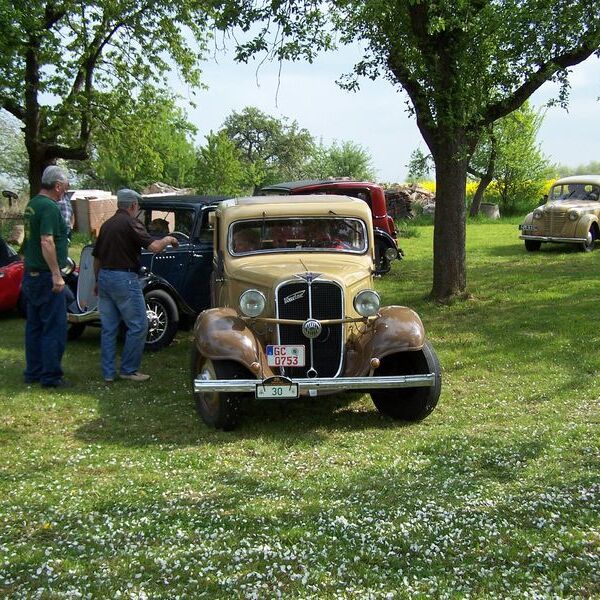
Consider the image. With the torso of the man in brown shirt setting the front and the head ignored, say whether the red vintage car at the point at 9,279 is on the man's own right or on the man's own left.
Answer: on the man's own left

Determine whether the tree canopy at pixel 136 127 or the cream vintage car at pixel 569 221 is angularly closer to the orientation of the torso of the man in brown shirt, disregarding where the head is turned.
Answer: the cream vintage car

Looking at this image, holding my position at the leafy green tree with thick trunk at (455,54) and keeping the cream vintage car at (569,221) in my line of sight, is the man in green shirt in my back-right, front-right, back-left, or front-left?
back-left

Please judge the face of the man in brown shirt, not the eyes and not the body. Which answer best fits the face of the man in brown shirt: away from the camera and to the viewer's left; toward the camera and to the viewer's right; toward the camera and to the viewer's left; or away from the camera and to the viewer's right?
away from the camera and to the viewer's right

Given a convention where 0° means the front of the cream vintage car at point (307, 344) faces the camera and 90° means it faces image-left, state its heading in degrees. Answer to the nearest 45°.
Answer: approximately 0°

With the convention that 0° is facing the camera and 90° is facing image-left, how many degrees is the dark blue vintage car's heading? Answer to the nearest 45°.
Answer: approximately 45°

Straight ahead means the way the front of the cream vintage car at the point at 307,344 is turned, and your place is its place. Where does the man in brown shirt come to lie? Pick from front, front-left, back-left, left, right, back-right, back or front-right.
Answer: back-right

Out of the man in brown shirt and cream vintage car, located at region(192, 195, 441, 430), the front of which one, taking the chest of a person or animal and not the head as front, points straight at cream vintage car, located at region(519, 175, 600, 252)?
the man in brown shirt

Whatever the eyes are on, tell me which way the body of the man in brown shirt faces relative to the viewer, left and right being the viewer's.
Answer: facing away from the viewer and to the right of the viewer

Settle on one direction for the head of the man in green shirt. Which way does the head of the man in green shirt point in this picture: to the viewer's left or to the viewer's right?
to the viewer's right

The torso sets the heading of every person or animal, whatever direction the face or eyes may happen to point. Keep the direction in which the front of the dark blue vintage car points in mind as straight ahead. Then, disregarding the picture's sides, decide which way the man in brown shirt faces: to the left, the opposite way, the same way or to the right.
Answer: the opposite way

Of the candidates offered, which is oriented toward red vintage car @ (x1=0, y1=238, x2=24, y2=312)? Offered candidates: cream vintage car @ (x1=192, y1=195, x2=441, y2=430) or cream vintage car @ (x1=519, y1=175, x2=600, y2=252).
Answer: cream vintage car @ (x1=519, y1=175, x2=600, y2=252)

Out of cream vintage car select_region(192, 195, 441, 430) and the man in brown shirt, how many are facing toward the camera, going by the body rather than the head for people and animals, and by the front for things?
1

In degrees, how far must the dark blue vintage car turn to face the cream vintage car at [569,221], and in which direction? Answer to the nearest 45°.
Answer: approximately 180°
